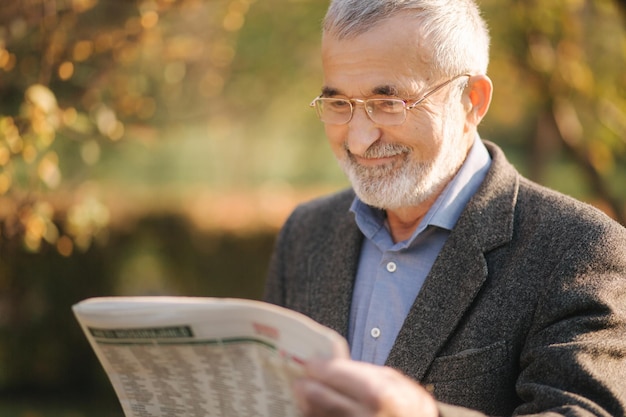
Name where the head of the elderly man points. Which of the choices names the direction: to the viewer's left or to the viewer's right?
to the viewer's left

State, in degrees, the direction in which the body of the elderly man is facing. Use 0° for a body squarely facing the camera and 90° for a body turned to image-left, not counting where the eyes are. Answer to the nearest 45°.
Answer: approximately 45°
